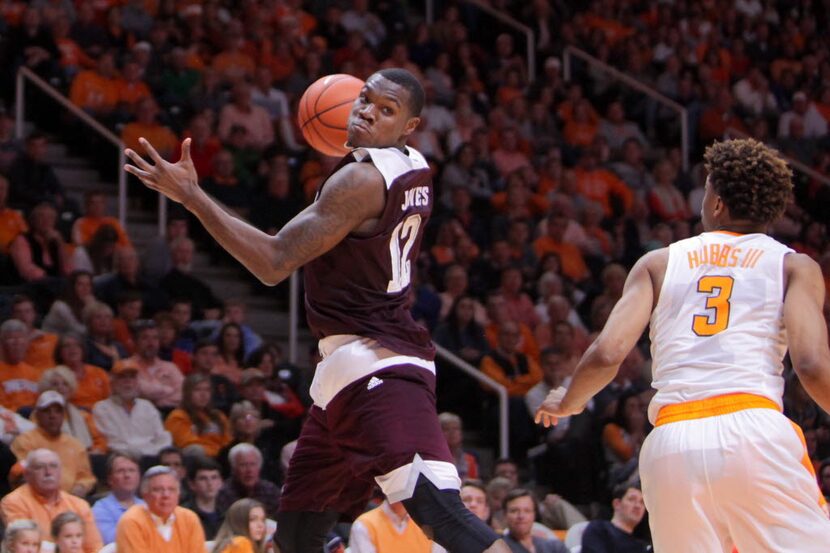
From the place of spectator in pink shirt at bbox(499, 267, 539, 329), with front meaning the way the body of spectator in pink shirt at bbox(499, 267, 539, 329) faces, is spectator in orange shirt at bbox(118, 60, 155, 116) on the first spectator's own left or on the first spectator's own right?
on the first spectator's own right

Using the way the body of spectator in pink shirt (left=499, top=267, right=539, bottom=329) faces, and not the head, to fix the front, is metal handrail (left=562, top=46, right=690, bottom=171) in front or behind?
behind

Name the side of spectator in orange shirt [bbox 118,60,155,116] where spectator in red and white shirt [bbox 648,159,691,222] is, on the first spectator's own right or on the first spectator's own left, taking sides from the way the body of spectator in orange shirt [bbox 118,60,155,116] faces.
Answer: on the first spectator's own left

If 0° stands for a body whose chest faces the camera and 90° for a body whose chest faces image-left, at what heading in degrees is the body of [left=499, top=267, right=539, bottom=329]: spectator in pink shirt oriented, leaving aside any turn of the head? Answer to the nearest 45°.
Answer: approximately 45°

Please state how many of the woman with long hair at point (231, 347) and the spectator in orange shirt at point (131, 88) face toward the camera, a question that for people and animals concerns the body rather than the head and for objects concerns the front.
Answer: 2

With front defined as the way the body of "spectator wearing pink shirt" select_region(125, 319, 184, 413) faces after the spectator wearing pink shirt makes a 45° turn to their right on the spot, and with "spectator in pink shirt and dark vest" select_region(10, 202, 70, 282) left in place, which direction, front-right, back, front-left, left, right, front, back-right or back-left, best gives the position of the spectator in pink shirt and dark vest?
back-right

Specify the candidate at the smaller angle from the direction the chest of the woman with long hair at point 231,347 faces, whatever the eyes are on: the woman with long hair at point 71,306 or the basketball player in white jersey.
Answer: the basketball player in white jersey

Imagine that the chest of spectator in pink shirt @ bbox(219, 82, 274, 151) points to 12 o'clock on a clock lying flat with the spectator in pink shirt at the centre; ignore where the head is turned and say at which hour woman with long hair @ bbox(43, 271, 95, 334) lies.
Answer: The woman with long hair is roughly at 1 o'clock from the spectator in pink shirt.

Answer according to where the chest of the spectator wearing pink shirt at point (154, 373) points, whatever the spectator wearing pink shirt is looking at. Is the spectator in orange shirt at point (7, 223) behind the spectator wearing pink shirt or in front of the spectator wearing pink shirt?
behind

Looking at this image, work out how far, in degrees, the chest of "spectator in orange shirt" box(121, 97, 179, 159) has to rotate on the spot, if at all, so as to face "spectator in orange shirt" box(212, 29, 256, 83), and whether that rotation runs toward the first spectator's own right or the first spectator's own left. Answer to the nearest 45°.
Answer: approximately 135° to the first spectator's own left
